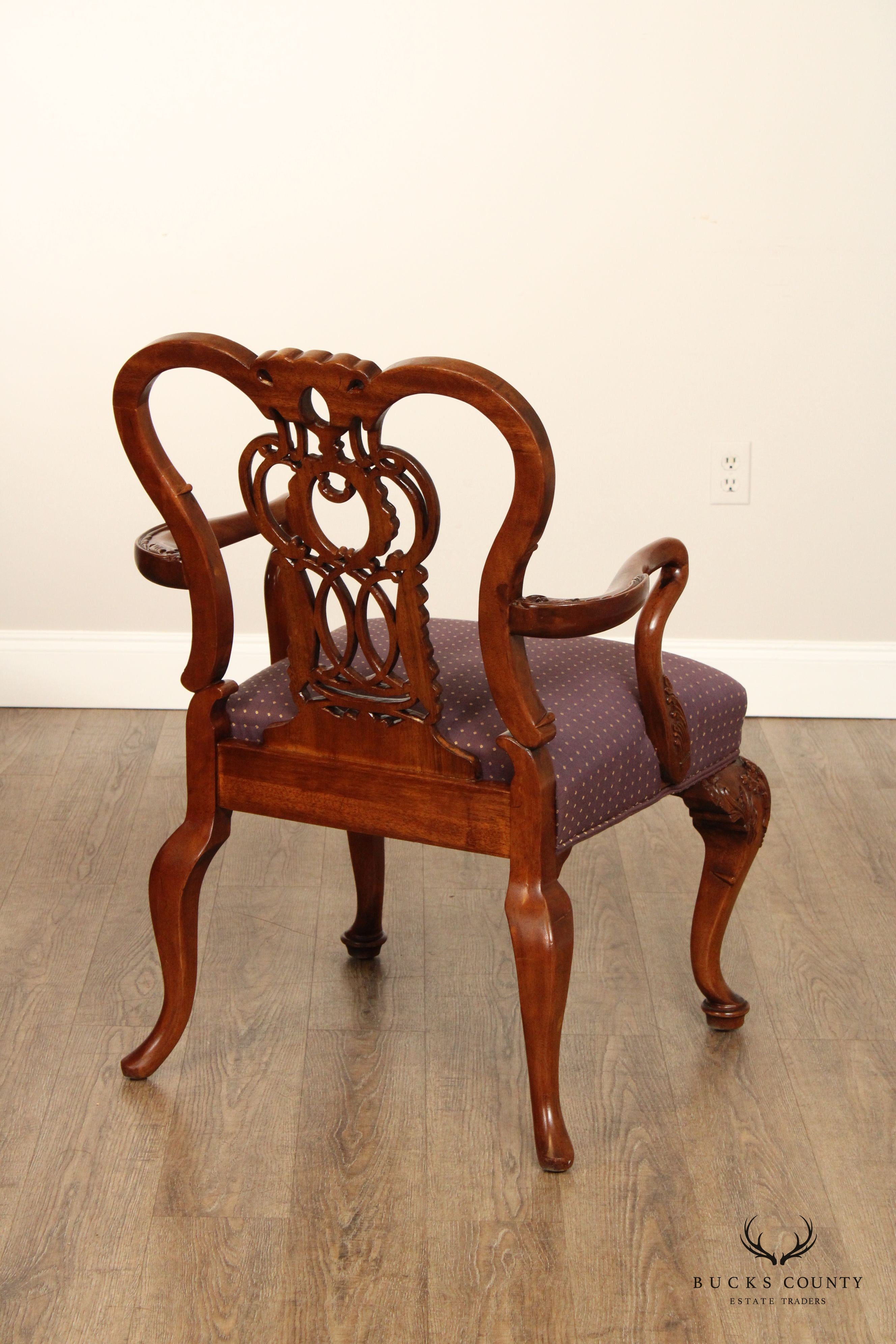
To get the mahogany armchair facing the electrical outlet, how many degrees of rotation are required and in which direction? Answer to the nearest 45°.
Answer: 0° — it already faces it

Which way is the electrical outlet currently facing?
toward the camera

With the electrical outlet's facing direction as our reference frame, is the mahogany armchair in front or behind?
in front

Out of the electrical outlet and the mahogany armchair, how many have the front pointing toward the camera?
1

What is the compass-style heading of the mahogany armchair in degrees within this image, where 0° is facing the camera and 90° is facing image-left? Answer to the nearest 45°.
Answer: approximately 225°
